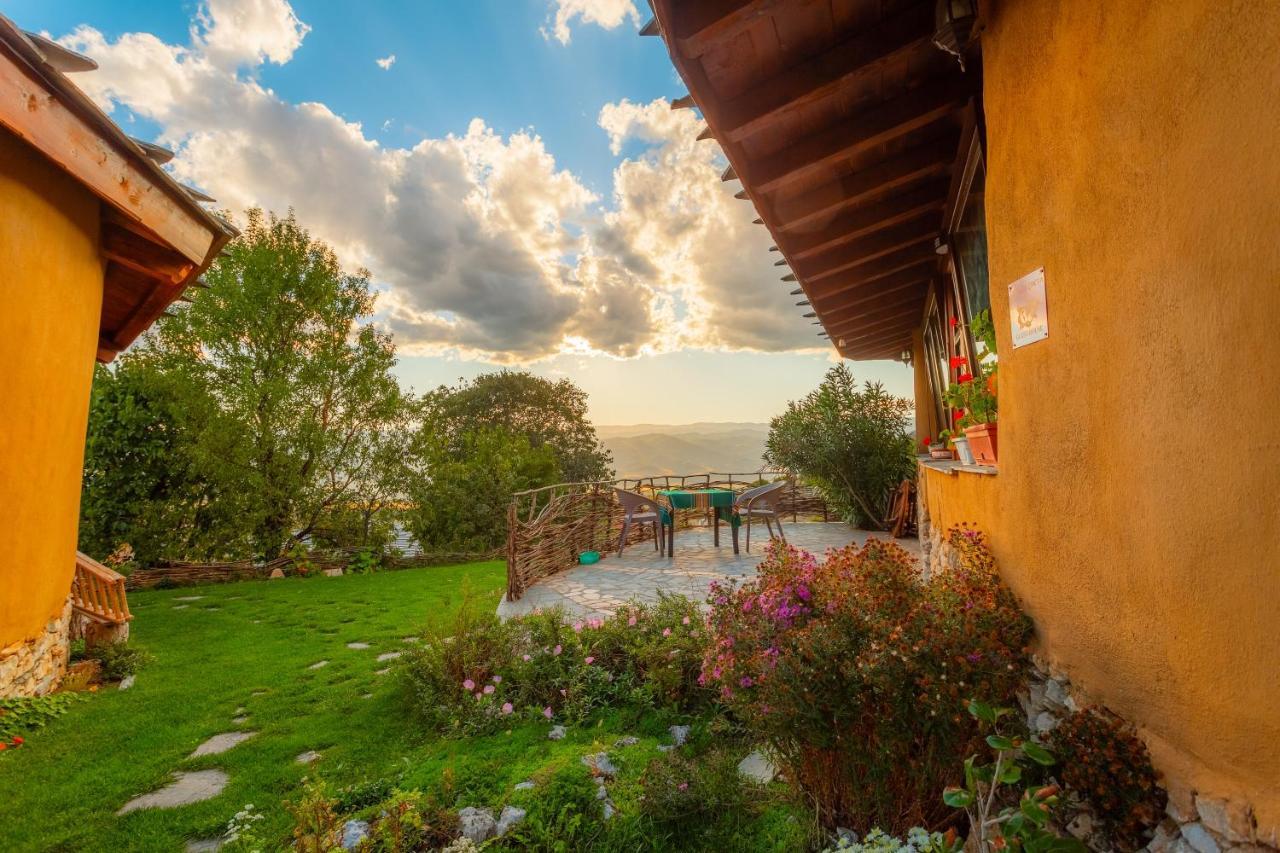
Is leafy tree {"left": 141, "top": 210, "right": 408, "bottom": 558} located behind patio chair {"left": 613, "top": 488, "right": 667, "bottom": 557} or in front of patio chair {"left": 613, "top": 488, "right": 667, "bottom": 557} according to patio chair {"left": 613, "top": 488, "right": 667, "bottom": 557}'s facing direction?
behind

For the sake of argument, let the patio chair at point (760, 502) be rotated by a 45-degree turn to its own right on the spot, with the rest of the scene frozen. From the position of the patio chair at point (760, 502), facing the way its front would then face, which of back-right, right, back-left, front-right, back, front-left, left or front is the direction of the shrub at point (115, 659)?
left

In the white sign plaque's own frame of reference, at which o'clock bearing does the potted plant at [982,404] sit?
The potted plant is roughly at 4 o'clock from the white sign plaque.

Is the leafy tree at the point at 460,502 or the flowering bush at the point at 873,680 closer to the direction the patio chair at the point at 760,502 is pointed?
the leafy tree

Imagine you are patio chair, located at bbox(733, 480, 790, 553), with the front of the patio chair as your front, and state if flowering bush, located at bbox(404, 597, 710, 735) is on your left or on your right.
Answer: on your left

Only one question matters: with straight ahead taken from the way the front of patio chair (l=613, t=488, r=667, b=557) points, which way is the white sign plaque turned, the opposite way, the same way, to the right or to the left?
the opposite way

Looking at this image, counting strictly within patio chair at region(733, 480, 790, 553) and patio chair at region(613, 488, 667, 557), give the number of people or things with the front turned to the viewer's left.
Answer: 1

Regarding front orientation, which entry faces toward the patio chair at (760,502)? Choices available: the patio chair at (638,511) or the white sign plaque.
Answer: the patio chair at (638,511)

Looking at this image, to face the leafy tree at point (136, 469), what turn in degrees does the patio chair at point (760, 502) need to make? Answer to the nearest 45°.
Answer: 0° — it already faces it

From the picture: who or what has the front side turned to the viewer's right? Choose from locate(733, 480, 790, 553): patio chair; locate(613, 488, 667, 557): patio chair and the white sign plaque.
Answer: locate(613, 488, 667, 557): patio chair

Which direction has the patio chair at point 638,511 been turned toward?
to the viewer's right

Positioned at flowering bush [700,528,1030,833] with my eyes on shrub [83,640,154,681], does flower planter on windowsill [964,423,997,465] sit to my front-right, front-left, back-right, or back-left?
back-right

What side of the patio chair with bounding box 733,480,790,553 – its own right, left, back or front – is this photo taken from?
left

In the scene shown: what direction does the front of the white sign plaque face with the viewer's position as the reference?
facing the viewer and to the left of the viewer

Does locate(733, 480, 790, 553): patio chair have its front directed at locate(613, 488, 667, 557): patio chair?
yes
